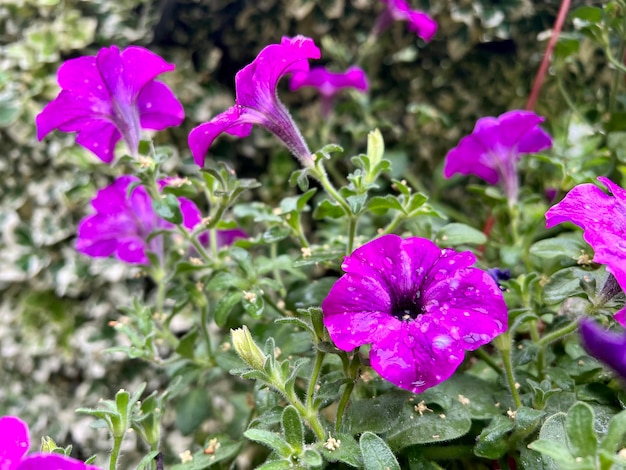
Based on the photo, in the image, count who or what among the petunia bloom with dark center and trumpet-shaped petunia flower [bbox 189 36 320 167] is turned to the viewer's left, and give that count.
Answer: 1

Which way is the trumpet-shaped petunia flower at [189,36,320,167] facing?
to the viewer's left

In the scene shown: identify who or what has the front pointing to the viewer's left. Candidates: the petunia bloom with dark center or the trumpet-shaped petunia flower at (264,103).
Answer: the trumpet-shaped petunia flower

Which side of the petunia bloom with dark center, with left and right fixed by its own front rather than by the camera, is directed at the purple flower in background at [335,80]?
back

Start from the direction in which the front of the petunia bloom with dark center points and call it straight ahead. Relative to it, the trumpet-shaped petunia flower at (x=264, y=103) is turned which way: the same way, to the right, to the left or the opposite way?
to the right
